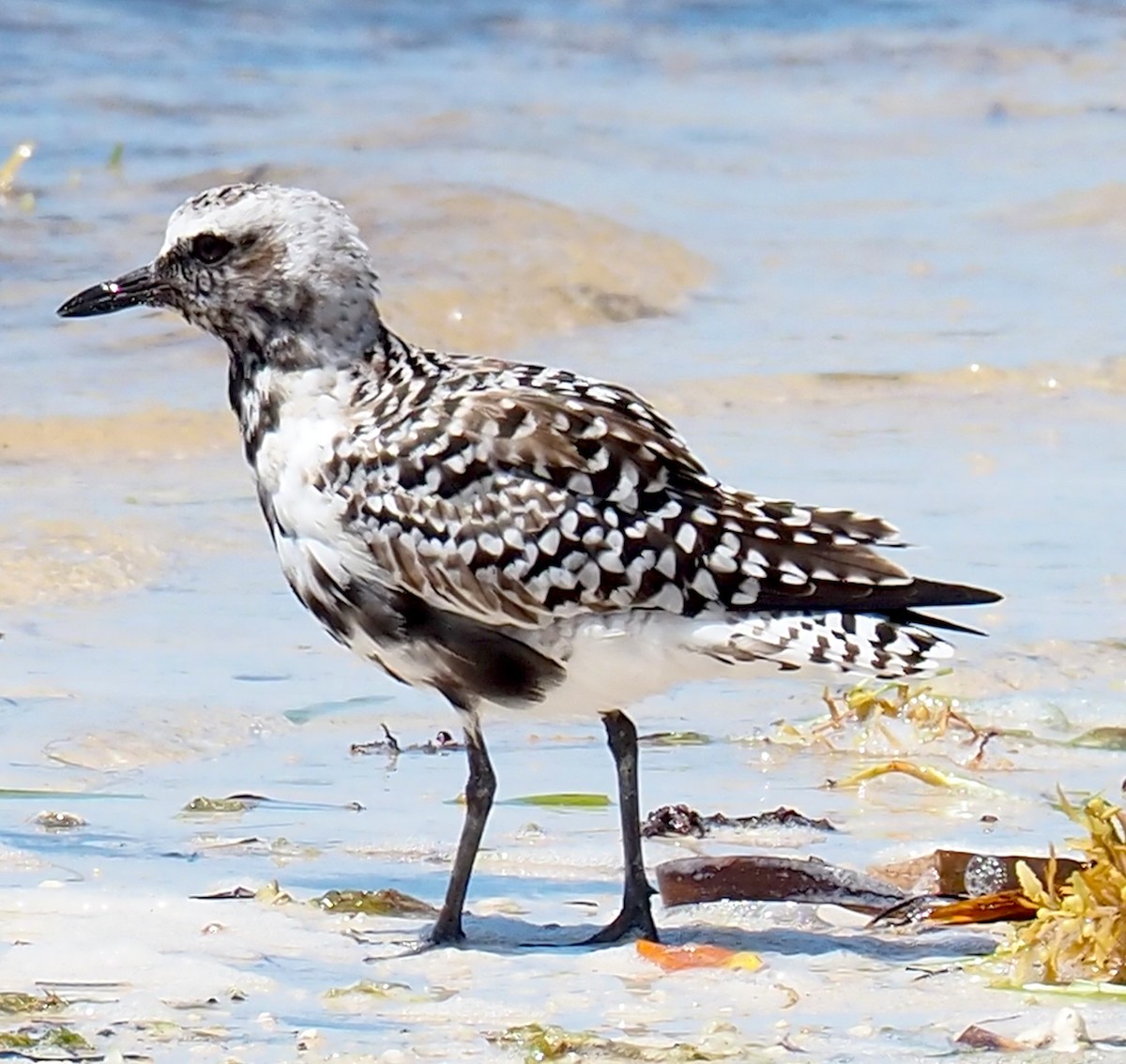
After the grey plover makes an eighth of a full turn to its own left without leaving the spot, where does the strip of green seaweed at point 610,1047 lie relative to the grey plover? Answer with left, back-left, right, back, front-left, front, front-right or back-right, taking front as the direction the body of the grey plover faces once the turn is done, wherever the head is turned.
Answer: front-left

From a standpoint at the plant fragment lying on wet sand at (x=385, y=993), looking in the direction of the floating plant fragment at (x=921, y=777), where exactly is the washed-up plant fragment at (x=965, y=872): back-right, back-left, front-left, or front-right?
front-right

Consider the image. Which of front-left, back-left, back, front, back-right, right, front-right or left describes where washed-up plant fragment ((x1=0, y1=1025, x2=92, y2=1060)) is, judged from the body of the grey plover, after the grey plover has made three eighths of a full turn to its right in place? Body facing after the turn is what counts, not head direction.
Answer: back

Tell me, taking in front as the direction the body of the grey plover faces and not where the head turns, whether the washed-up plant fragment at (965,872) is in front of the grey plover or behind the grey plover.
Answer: behind

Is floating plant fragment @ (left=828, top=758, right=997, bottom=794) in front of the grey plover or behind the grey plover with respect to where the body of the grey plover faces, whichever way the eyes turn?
behind

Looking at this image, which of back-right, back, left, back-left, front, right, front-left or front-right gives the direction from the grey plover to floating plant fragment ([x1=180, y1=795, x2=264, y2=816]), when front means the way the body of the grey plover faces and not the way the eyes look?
front-right

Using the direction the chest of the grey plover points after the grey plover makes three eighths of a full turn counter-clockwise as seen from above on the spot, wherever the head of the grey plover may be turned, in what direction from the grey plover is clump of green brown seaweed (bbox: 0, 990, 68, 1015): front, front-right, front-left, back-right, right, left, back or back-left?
right

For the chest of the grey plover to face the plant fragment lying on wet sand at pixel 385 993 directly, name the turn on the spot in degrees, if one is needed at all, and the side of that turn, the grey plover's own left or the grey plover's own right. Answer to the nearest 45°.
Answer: approximately 90° to the grey plover's own left

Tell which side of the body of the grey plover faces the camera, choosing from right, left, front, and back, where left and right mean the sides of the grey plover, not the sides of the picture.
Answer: left

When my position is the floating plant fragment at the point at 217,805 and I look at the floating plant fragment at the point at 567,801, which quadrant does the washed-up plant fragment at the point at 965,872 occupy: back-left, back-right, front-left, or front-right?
front-right
